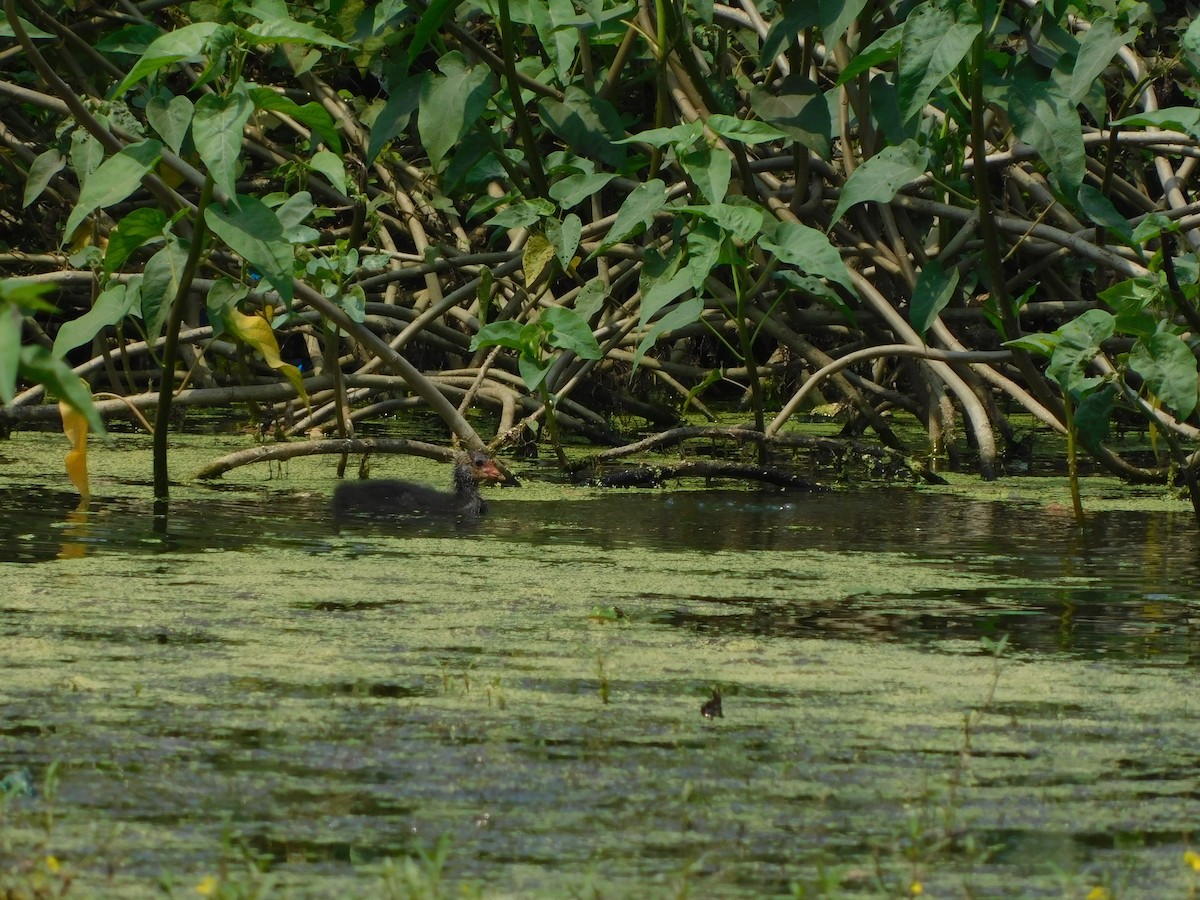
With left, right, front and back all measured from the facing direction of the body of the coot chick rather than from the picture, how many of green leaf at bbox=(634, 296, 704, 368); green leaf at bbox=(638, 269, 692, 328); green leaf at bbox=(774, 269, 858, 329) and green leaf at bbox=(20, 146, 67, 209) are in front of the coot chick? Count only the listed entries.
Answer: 3

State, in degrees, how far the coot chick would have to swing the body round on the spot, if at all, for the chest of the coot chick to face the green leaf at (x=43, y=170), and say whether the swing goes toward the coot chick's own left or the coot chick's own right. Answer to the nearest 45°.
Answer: approximately 180°

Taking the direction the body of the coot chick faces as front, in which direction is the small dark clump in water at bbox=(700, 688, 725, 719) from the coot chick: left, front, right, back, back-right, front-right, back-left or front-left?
right

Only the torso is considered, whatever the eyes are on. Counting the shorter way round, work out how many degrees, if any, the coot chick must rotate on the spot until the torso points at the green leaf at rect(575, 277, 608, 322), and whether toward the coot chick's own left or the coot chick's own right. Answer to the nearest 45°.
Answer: approximately 45° to the coot chick's own left

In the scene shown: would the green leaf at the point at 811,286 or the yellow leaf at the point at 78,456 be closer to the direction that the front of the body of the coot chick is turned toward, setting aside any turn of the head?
the green leaf

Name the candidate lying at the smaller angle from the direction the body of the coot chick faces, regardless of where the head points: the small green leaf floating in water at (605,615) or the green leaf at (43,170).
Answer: the small green leaf floating in water

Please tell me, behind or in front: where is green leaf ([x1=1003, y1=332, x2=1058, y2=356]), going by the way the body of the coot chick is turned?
in front

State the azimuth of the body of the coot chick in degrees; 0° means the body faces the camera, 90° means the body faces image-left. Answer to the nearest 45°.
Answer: approximately 270°
